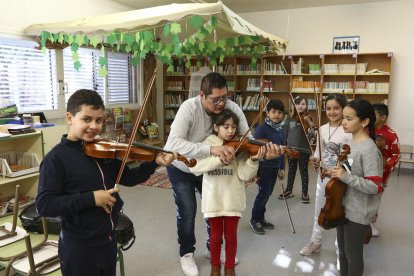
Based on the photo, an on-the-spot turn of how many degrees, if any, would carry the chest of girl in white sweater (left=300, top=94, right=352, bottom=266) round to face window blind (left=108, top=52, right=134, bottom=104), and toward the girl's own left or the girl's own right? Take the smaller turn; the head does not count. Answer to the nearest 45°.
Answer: approximately 90° to the girl's own right

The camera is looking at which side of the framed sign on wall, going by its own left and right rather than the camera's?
front

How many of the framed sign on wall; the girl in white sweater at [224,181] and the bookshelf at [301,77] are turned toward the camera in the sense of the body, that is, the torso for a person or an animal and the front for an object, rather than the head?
3

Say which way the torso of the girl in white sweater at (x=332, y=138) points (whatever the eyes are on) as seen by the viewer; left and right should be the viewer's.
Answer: facing the viewer and to the left of the viewer

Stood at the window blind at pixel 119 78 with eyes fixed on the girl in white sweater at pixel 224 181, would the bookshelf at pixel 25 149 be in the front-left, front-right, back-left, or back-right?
front-right

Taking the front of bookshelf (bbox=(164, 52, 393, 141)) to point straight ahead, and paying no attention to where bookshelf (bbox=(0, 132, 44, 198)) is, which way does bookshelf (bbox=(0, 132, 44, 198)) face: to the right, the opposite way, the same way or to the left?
to the left

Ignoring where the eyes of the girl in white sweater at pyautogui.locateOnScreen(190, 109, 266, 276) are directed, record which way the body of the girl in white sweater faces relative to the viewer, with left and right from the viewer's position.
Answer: facing the viewer

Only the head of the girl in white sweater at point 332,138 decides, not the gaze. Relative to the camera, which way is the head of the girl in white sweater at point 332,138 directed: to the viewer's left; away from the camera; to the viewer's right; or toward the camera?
toward the camera

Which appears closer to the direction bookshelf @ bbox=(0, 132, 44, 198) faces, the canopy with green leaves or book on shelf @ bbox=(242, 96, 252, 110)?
the canopy with green leaves

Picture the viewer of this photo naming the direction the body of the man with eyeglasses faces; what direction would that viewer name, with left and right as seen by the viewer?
facing the viewer and to the right of the viewer

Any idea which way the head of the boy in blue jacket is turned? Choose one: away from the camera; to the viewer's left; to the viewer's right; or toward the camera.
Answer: toward the camera
